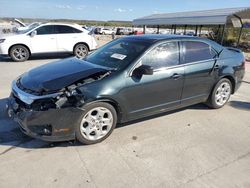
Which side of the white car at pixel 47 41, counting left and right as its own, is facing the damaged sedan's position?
left

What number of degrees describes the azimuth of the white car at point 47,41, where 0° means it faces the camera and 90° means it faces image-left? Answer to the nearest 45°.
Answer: approximately 90°

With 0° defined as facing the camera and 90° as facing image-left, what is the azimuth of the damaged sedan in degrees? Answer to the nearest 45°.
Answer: approximately 45°

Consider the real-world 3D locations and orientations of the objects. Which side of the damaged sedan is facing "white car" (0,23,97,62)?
right

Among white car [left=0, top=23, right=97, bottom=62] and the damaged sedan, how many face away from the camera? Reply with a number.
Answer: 0

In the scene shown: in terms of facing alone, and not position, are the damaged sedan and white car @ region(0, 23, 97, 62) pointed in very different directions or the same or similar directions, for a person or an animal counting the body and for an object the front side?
same or similar directions
